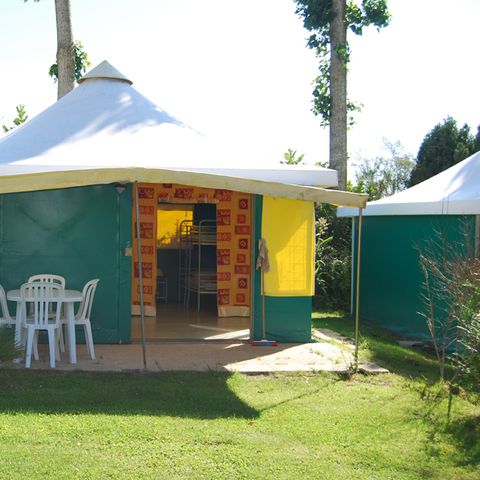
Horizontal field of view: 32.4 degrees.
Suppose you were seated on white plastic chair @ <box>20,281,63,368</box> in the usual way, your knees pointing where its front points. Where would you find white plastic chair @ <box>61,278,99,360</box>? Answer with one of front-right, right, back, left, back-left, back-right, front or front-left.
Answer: front-right

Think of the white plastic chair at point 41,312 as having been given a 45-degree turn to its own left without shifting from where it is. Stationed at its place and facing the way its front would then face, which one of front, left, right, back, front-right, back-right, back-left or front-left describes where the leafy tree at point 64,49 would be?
front-right

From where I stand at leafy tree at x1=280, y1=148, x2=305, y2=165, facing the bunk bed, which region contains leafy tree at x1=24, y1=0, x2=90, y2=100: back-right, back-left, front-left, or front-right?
front-right

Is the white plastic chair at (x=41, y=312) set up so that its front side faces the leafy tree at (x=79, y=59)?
yes

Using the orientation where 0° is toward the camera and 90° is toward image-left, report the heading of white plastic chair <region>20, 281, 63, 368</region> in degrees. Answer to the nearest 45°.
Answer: approximately 180°
